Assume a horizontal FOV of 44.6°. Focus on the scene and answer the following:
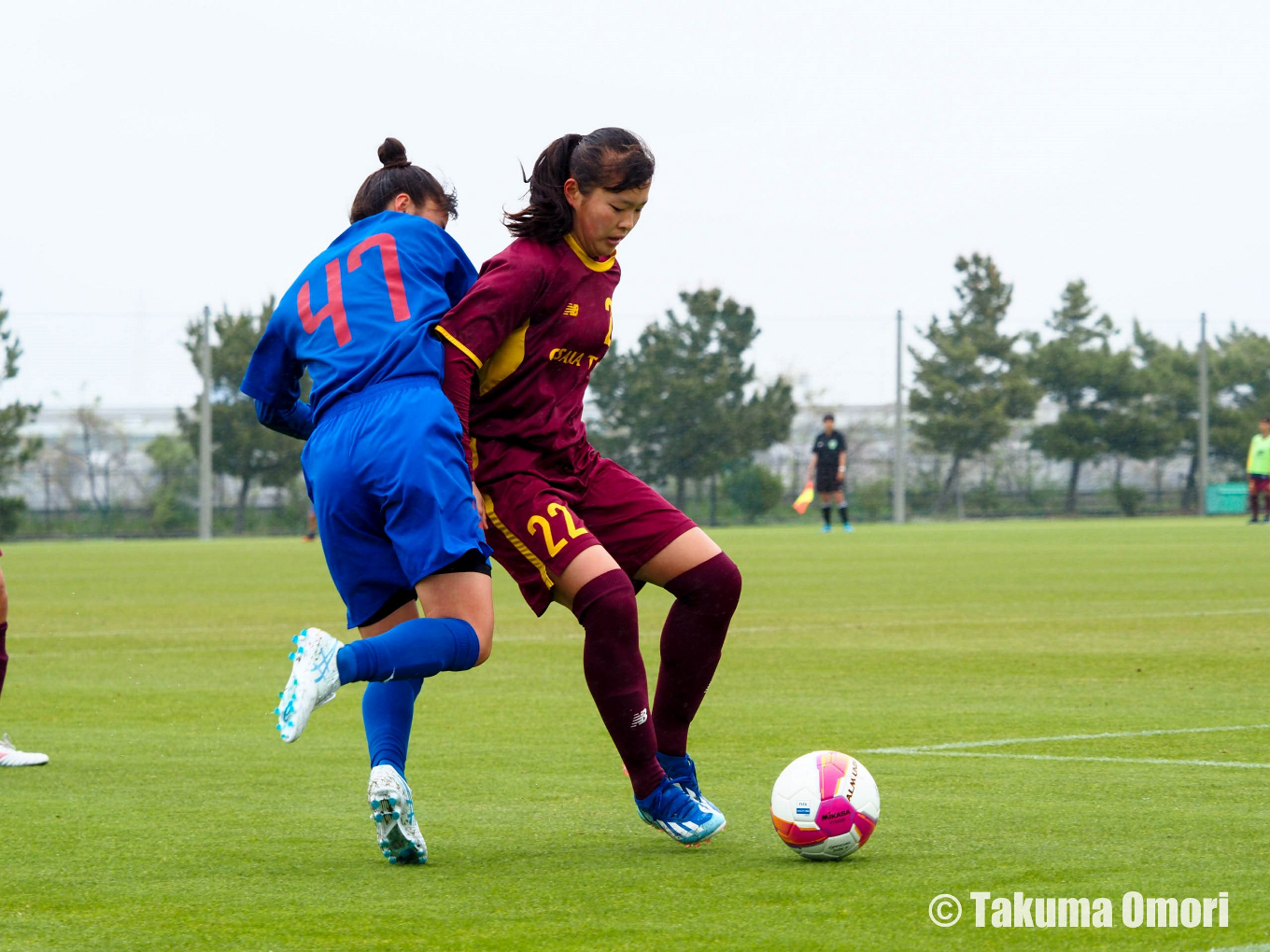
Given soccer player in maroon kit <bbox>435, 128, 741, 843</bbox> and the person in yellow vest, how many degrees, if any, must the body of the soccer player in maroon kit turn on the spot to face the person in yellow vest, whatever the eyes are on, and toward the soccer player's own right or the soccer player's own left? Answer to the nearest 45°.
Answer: approximately 90° to the soccer player's own left

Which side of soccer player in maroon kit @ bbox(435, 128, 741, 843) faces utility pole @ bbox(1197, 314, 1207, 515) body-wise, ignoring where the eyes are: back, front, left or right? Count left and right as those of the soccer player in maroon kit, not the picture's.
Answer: left

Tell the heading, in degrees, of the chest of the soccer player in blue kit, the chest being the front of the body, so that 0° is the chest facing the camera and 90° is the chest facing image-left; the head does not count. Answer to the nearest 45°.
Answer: approximately 225°

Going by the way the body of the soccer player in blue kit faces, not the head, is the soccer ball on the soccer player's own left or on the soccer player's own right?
on the soccer player's own right

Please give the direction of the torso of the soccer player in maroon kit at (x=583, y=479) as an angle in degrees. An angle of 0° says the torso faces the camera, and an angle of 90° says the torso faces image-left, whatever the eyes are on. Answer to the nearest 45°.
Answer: approximately 315°
